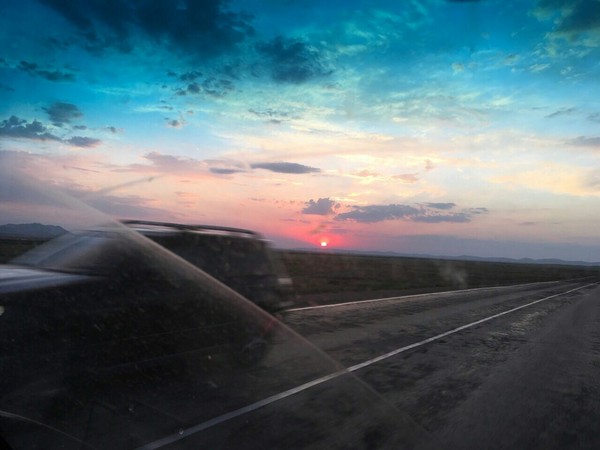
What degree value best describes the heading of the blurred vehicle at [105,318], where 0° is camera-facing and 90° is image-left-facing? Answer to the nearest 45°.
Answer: approximately 45°
